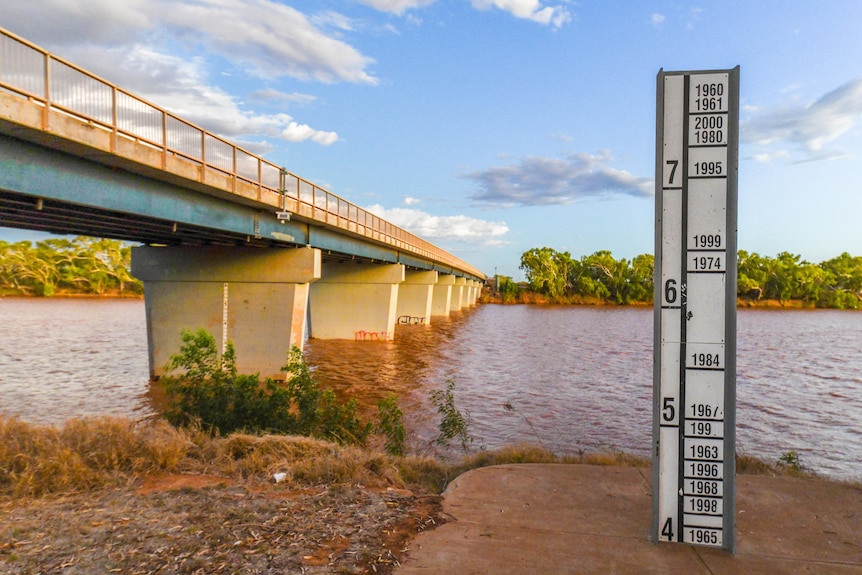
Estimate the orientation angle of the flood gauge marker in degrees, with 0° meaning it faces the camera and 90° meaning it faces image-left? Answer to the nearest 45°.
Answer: approximately 0°

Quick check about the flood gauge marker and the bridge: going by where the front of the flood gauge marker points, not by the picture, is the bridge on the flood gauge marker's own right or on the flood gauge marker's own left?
on the flood gauge marker's own right

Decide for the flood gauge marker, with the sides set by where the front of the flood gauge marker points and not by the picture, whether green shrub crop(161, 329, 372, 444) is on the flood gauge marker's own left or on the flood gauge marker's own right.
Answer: on the flood gauge marker's own right
